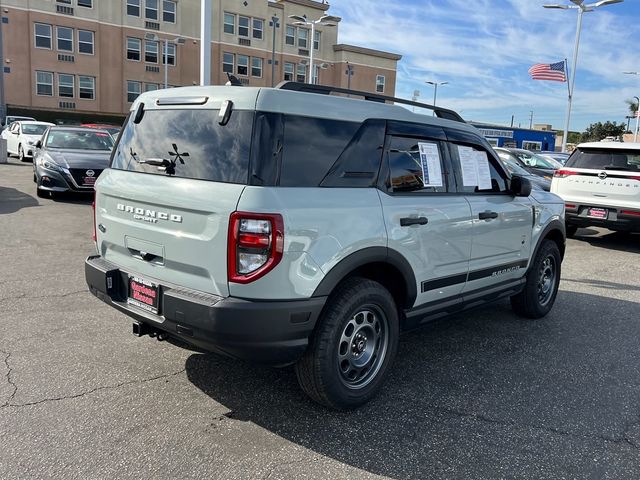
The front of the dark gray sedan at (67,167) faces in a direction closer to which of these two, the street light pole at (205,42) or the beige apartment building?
the street light pole

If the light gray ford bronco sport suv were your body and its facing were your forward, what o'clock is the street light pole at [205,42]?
The street light pole is roughly at 10 o'clock from the light gray ford bronco sport suv.

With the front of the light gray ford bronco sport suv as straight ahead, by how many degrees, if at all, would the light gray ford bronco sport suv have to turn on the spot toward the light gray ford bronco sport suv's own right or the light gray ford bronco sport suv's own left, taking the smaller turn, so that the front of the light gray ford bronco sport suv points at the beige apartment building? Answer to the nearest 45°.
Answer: approximately 90° to the light gray ford bronco sport suv's own left

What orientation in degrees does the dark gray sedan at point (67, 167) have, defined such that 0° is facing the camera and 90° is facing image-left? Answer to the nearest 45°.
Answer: approximately 315°

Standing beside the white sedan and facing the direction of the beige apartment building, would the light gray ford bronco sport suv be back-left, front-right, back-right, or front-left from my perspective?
back-right

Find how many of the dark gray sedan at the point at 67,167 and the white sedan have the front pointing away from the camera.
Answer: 0

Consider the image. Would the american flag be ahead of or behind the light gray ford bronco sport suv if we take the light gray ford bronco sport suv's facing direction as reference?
ahead

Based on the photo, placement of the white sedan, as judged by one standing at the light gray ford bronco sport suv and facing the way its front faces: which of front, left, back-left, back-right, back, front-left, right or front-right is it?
left

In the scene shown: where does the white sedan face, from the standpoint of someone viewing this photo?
facing the viewer and to the right of the viewer

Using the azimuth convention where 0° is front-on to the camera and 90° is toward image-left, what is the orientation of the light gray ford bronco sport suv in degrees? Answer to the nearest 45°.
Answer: approximately 225°

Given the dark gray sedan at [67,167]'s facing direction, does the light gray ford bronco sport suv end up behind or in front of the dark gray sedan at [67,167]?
in front
